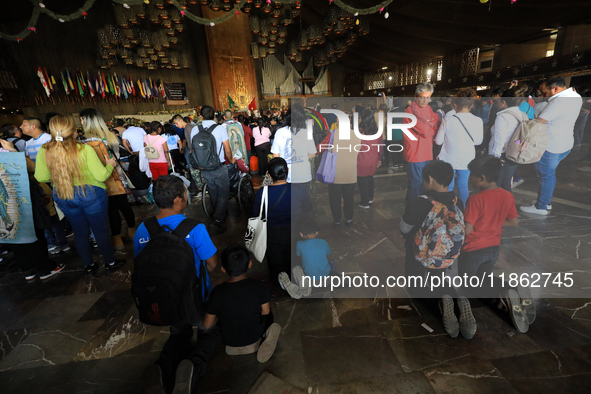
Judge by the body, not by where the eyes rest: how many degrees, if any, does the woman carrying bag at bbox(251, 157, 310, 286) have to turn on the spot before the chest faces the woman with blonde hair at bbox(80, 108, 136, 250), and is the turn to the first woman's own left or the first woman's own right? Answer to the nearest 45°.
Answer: approximately 45° to the first woman's own left

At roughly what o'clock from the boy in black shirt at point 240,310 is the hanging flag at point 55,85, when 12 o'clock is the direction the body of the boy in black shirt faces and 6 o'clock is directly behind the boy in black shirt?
The hanging flag is roughly at 11 o'clock from the boy in black shirt.

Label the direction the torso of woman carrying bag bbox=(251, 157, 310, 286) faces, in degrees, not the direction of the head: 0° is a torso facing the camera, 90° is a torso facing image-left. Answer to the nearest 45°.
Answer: approximately 180°

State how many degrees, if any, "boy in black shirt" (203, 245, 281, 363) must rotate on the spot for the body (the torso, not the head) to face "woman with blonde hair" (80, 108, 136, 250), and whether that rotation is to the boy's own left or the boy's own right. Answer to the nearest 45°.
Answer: approximately 45° to the boy's own left

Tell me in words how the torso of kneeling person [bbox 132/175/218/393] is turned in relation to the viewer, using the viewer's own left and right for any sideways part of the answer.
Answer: facing away from the viewer and to the right of the viewer

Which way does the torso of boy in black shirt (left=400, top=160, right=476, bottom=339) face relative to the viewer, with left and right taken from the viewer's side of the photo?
facing away from the viewer and to the left of the viewer

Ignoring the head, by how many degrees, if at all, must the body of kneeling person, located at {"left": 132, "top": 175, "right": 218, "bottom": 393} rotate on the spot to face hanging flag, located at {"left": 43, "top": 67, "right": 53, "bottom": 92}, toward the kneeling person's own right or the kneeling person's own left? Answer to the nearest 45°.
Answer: approximately 45° to the kneeling person's own left

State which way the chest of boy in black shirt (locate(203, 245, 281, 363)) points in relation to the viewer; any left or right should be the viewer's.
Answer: facing away from the viewer

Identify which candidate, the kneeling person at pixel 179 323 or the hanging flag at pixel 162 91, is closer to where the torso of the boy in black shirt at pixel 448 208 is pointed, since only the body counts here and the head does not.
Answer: the hanging flag

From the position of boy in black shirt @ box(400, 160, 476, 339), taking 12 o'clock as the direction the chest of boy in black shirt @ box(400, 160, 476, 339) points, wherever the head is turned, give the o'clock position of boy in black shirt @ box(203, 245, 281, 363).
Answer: boy in black shirt @ box(203, 245, 281, 363) is roughly at 9 o'clock from boy in black shirt @ box(400, 160, 476, 339).

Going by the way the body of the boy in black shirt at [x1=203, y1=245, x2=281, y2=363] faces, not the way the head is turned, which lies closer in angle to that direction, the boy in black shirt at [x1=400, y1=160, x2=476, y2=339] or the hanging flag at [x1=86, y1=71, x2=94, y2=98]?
the hanging flag

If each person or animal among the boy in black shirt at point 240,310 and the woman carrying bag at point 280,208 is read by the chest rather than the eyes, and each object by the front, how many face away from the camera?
2
